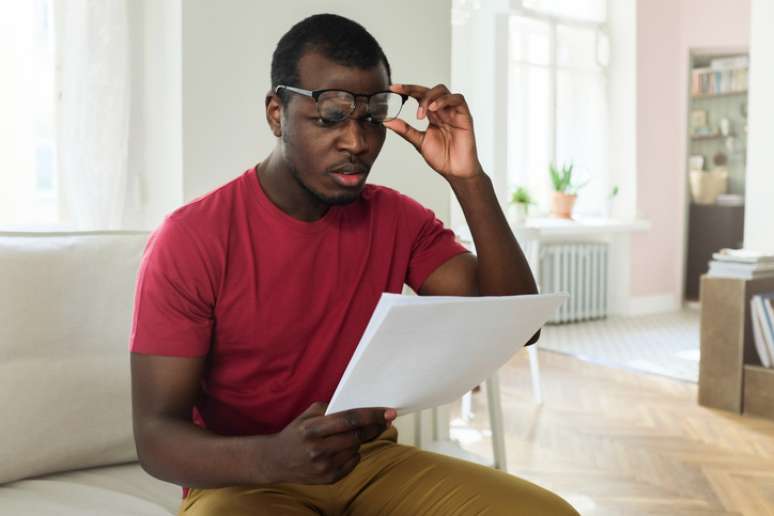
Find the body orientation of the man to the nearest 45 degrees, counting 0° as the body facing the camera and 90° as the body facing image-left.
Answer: approximately 315°

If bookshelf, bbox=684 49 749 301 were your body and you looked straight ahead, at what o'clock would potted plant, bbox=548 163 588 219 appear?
The potted plant is roughly at 1 o'clock from the bookshelf.

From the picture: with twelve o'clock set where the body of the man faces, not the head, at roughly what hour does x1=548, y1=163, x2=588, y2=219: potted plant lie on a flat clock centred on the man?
The potted plant is roughly at 8 o'clock from the man.

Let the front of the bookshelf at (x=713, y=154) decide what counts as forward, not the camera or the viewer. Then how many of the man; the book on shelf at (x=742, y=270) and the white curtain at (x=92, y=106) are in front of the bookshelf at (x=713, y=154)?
3

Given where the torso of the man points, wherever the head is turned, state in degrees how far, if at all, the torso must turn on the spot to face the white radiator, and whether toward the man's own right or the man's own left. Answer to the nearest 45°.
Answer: approximately 135° to the man's own left

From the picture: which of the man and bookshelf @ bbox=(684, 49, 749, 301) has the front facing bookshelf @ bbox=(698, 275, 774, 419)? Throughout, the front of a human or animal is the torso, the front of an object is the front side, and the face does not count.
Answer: bookshelf @ bbox=(684, 49, 749, 301)

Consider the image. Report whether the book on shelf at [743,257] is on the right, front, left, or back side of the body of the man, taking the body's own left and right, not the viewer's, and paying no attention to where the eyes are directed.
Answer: left

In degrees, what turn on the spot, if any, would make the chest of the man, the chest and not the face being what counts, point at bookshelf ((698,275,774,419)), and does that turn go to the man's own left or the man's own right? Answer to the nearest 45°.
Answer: approximately 90° to the man's own left

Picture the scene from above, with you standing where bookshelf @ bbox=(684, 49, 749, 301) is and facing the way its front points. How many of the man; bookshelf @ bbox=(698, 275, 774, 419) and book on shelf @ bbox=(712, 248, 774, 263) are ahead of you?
3

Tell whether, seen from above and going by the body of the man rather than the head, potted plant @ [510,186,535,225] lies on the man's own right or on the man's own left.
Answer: on the man's own left

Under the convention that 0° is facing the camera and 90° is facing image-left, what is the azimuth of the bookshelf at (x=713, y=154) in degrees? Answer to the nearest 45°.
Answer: approximately 0°
